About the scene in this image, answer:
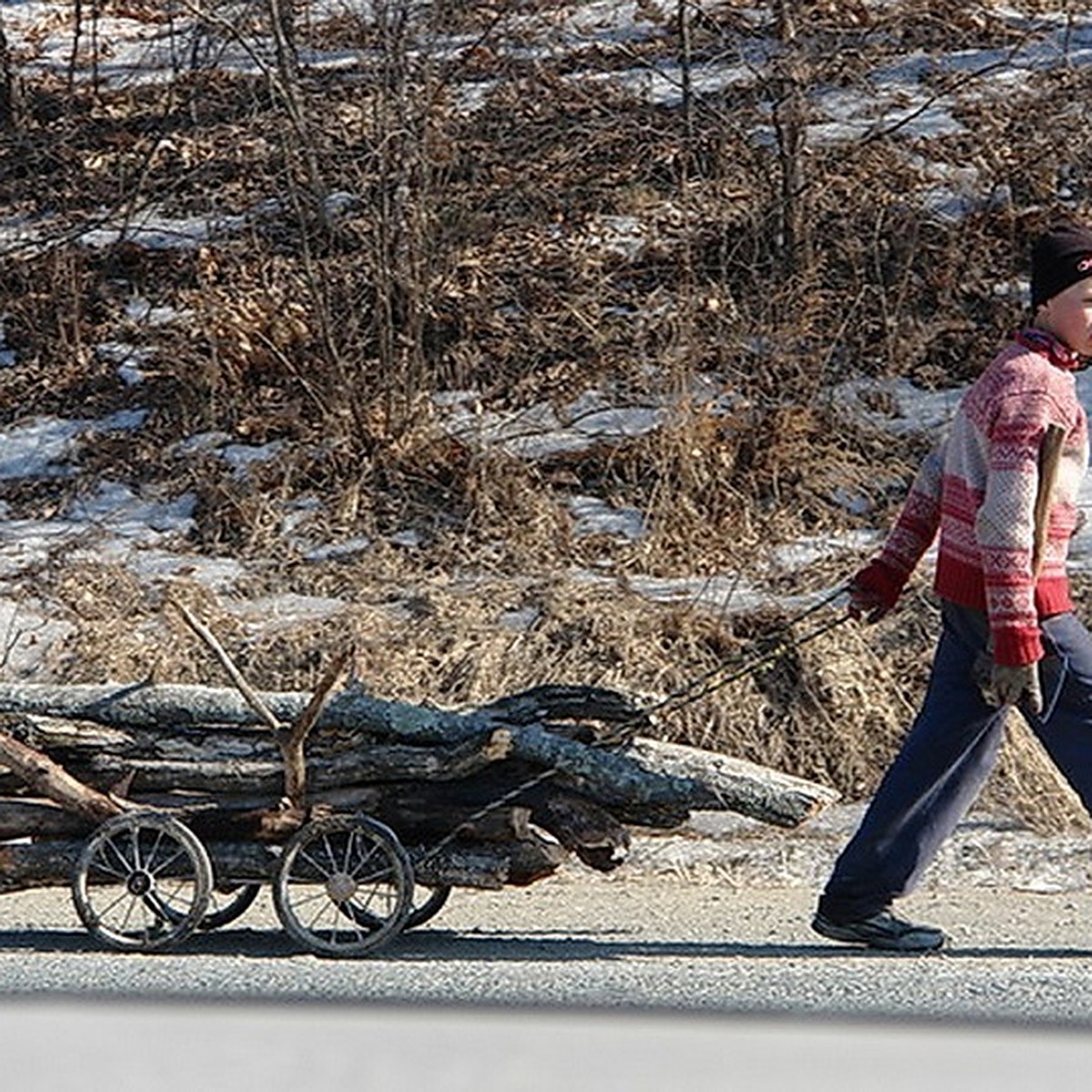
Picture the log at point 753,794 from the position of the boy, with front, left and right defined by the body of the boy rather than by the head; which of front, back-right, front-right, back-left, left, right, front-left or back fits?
back

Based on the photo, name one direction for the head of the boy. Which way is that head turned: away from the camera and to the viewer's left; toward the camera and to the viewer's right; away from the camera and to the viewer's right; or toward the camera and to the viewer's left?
toward the camera and to the viewer's right

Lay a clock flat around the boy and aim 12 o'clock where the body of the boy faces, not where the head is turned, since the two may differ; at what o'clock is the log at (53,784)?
The log is roughly at 6 o'clock from the boy.

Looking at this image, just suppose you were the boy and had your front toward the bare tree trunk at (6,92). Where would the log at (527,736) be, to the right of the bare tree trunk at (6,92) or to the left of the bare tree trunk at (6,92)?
left

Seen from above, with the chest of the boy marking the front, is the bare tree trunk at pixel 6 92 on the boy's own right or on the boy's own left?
on the boy's own left

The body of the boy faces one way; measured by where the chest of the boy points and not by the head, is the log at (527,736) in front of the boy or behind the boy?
behind

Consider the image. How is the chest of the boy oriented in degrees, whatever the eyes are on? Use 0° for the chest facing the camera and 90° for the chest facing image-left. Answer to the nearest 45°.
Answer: approximately 270°

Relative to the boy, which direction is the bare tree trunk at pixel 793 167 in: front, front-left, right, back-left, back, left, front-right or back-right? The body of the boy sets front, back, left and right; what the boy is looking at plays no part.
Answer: left
